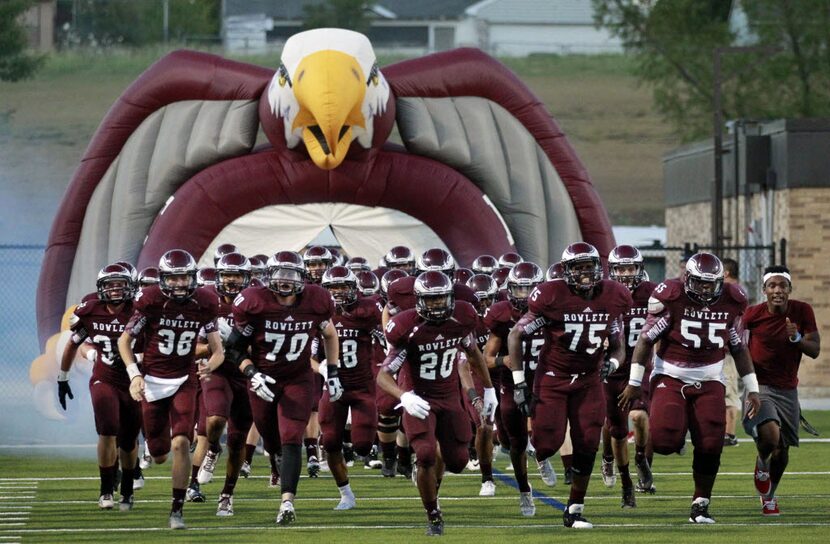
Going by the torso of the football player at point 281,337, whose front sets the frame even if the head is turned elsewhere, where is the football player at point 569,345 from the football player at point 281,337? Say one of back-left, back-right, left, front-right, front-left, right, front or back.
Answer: left

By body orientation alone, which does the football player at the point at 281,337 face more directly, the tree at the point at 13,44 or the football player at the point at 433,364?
the football player

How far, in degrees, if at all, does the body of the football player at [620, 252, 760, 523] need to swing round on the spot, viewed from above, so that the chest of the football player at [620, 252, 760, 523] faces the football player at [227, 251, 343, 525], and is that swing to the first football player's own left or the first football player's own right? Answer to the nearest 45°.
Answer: approximately 90° to the first football player's own right

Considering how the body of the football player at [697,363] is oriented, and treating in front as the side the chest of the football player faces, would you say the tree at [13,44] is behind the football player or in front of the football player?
behind

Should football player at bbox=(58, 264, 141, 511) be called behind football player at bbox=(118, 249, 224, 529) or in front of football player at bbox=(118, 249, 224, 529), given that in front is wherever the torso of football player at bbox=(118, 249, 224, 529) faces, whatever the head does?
behind

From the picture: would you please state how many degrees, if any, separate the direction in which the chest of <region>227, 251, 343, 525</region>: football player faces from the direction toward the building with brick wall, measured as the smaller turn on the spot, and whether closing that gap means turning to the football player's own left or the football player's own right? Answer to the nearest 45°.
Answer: approximately 135° to the football player's own left

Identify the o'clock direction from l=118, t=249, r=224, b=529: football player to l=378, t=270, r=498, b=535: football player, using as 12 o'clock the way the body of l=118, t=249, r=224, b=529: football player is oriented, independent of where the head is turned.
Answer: l=378, t=270, r=498, b=535: football player is roughly at 10 o'clock from l=118, t=249, r=224, b=529: football player.

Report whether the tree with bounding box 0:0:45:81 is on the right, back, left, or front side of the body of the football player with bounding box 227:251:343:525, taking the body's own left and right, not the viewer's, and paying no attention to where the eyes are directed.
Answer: back

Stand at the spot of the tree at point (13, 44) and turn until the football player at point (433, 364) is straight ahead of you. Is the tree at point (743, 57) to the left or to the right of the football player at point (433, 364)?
left

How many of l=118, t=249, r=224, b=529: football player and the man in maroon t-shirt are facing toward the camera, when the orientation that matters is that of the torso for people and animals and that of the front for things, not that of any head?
2
